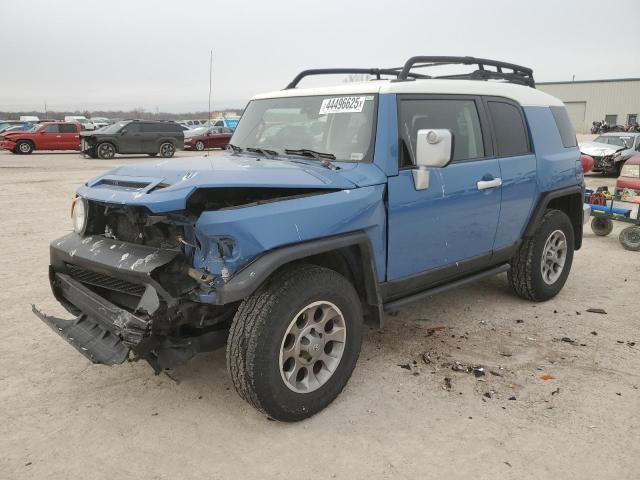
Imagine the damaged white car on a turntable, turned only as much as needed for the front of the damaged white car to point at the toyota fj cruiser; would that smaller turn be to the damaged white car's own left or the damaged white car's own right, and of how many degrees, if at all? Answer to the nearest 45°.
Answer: approximately 45° to the damaged white car's own left

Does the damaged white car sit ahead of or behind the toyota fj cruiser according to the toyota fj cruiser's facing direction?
behind

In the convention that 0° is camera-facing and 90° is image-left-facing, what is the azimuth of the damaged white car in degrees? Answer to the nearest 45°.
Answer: approximately 45°

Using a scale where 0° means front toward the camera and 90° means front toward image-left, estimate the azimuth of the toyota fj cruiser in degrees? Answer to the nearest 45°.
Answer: approximately 45°
